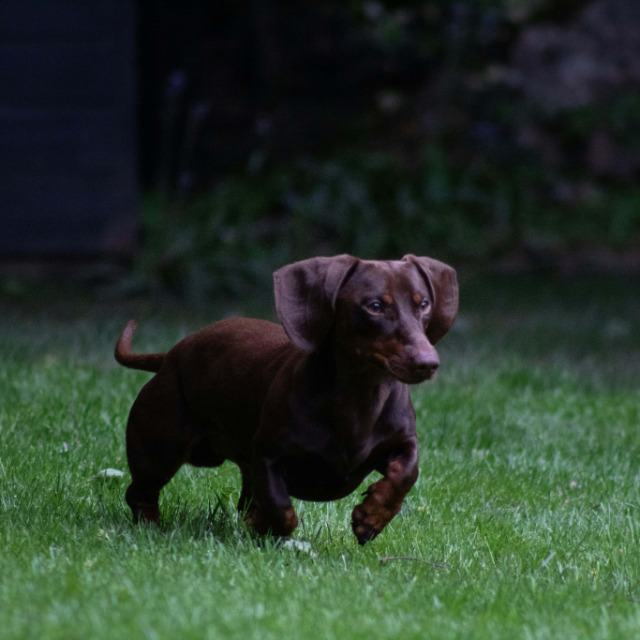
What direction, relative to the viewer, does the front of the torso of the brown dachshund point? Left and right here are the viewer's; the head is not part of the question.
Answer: facing the viewer and to the right of the viewer
